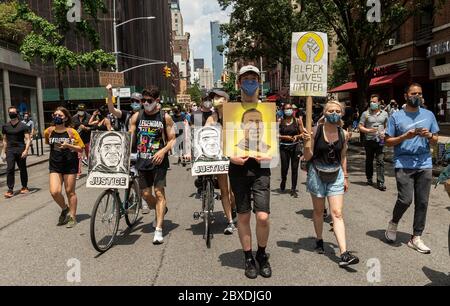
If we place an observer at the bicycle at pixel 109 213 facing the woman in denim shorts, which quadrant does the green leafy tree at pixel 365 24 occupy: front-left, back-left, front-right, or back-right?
front-left

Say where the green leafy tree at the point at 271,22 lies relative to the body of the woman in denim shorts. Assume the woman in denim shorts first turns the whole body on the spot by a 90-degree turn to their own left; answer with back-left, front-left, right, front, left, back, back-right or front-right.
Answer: left

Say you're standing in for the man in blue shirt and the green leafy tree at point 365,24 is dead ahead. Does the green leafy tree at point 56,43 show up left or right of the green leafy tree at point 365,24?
left

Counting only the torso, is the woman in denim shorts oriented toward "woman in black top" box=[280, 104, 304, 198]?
no

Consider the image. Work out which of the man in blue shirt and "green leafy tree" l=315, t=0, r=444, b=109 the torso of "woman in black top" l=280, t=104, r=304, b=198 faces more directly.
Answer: the man in blue shirt

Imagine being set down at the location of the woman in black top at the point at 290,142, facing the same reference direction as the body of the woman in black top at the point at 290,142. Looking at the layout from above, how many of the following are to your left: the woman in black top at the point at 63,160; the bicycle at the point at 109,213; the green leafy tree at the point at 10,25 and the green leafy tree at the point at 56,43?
0

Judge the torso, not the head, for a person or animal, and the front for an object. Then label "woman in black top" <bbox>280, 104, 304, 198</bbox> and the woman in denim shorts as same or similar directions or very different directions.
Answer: same or similar directions

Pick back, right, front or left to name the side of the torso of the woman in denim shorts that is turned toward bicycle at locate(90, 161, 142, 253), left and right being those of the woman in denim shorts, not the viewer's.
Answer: right

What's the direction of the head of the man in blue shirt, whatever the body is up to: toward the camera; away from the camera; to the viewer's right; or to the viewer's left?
toward the camera

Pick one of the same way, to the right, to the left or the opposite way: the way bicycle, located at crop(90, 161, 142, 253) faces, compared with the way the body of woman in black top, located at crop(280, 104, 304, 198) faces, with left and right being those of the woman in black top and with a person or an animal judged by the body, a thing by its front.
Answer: the same way

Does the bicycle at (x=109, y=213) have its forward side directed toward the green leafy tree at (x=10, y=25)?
no

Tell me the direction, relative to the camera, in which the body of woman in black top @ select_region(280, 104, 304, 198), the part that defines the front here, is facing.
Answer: toward the camera

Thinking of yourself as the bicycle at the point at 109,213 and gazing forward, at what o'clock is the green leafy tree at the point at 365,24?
The green leafy tree is roughly at 6 o'clock from the bicycle.

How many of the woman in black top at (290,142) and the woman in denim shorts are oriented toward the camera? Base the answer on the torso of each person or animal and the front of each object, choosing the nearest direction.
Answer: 2

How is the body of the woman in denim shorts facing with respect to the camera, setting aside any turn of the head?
toward the camera

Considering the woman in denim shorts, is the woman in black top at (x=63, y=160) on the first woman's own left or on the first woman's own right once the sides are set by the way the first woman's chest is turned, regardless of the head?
on the first woman's own right

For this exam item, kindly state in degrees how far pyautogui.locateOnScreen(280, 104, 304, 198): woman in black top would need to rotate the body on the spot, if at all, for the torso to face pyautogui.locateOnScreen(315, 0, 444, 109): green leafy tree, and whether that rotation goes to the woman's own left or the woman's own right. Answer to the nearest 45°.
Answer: approximately 180°

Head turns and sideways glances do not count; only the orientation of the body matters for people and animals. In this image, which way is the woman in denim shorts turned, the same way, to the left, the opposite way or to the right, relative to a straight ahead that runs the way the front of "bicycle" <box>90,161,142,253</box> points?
the same way

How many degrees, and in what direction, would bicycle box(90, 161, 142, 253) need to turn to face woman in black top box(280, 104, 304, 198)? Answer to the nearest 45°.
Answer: approximately 180°
